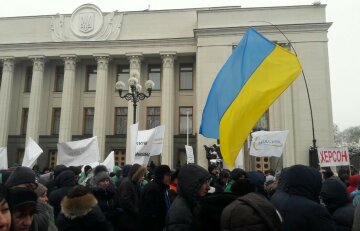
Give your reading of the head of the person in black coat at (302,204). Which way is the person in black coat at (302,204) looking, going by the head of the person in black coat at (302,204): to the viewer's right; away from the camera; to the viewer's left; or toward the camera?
away from the camera

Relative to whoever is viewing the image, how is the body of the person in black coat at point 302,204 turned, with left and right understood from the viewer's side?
facing away from the viewer

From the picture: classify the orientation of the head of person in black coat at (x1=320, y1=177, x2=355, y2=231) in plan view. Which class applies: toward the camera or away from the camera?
away from the camera

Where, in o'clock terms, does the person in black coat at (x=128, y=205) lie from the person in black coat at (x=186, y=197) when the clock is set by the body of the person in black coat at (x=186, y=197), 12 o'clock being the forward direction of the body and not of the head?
the person in black coat at (x=128, y=205) is roughly at 8 o'clock from the person in black coat at (x=186, y=197).

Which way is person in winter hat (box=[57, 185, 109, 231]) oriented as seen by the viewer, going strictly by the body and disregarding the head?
away from the camera

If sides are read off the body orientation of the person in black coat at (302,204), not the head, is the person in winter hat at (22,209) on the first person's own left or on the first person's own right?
on the first person's own left
